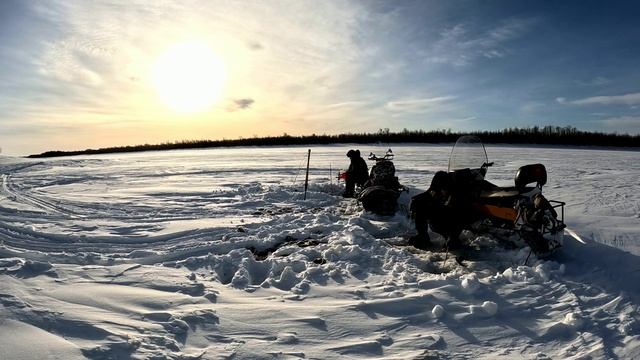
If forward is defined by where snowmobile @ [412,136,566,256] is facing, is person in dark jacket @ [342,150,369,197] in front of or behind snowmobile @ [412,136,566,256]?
in front

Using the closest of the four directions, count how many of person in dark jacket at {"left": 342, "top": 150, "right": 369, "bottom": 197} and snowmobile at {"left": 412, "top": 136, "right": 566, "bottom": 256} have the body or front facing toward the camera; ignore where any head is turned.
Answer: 0

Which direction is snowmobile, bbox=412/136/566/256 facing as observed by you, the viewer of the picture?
facing away from the viewer and to the left of the viewer
